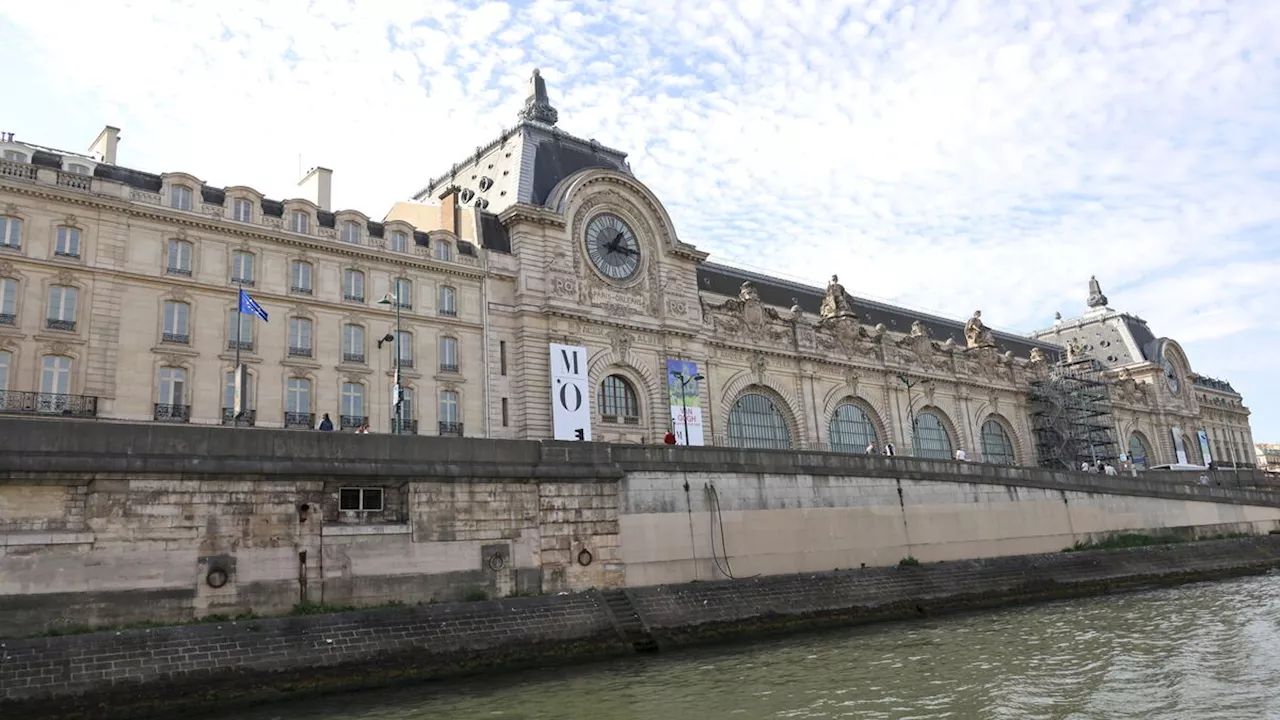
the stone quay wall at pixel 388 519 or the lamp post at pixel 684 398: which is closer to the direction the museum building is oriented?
the stone quay wall

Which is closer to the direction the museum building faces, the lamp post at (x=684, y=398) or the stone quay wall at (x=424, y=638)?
the stone quay wall

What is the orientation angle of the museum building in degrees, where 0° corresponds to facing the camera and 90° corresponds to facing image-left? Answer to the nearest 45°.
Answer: approximately 315°

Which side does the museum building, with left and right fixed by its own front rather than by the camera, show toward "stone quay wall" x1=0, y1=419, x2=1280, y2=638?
front

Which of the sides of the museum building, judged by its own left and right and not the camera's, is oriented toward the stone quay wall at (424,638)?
front
